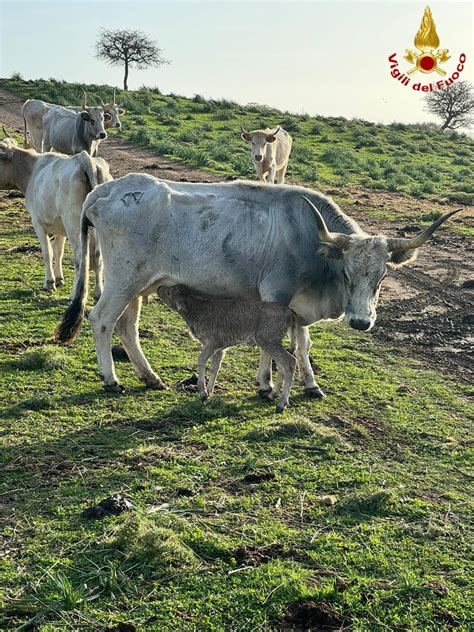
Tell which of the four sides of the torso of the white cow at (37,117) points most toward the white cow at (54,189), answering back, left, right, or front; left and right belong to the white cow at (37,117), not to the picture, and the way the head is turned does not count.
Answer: right

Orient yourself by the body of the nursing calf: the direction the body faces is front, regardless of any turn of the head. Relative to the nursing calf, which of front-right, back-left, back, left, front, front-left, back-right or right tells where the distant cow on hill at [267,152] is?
right

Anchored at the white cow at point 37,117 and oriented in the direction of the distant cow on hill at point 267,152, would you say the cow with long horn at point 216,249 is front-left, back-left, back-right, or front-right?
front-right

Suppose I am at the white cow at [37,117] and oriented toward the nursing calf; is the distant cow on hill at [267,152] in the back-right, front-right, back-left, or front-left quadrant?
front-left

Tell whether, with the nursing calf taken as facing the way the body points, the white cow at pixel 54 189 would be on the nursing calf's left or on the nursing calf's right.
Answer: on the nursing calf's right

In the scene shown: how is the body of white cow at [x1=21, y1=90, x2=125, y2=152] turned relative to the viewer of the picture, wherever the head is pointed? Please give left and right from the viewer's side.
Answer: facing to the right of the viewer

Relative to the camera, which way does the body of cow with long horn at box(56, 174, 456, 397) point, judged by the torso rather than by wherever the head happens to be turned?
to the viewer's right

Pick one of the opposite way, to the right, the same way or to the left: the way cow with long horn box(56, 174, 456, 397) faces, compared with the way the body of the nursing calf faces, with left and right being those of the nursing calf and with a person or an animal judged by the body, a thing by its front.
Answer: the opposite way

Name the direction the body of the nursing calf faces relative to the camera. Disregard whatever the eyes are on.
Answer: to the viewer's left

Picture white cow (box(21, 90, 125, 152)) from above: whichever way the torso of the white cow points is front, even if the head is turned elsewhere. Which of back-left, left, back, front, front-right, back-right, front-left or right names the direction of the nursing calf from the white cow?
right

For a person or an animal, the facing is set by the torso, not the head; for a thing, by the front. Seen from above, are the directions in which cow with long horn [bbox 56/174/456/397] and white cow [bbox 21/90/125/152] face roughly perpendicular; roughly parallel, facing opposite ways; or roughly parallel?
roughly parallel
